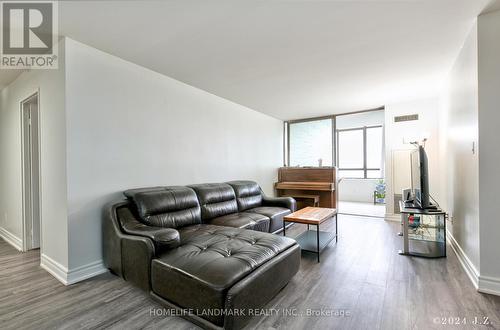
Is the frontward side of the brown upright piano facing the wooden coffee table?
yes

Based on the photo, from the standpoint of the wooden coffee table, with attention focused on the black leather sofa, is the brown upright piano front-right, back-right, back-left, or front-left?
back-right

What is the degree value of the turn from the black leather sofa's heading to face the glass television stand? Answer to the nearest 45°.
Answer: approximately 45° to its left

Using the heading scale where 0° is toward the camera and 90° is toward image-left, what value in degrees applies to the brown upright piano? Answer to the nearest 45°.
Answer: approximately 0°

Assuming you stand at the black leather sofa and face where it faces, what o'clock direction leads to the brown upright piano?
The brown upright piano is roughly at 9 o'clock from the black leather sofa.

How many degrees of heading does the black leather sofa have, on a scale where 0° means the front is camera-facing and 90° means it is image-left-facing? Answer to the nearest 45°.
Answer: approximately 315°

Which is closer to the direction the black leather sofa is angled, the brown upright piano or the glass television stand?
the glass television stand

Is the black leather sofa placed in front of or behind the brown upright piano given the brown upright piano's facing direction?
in front

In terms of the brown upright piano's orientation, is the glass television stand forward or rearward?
forward

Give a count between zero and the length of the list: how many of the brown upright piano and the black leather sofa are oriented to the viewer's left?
0

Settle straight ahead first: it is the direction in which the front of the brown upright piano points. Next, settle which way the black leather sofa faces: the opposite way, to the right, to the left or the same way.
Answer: to the left
